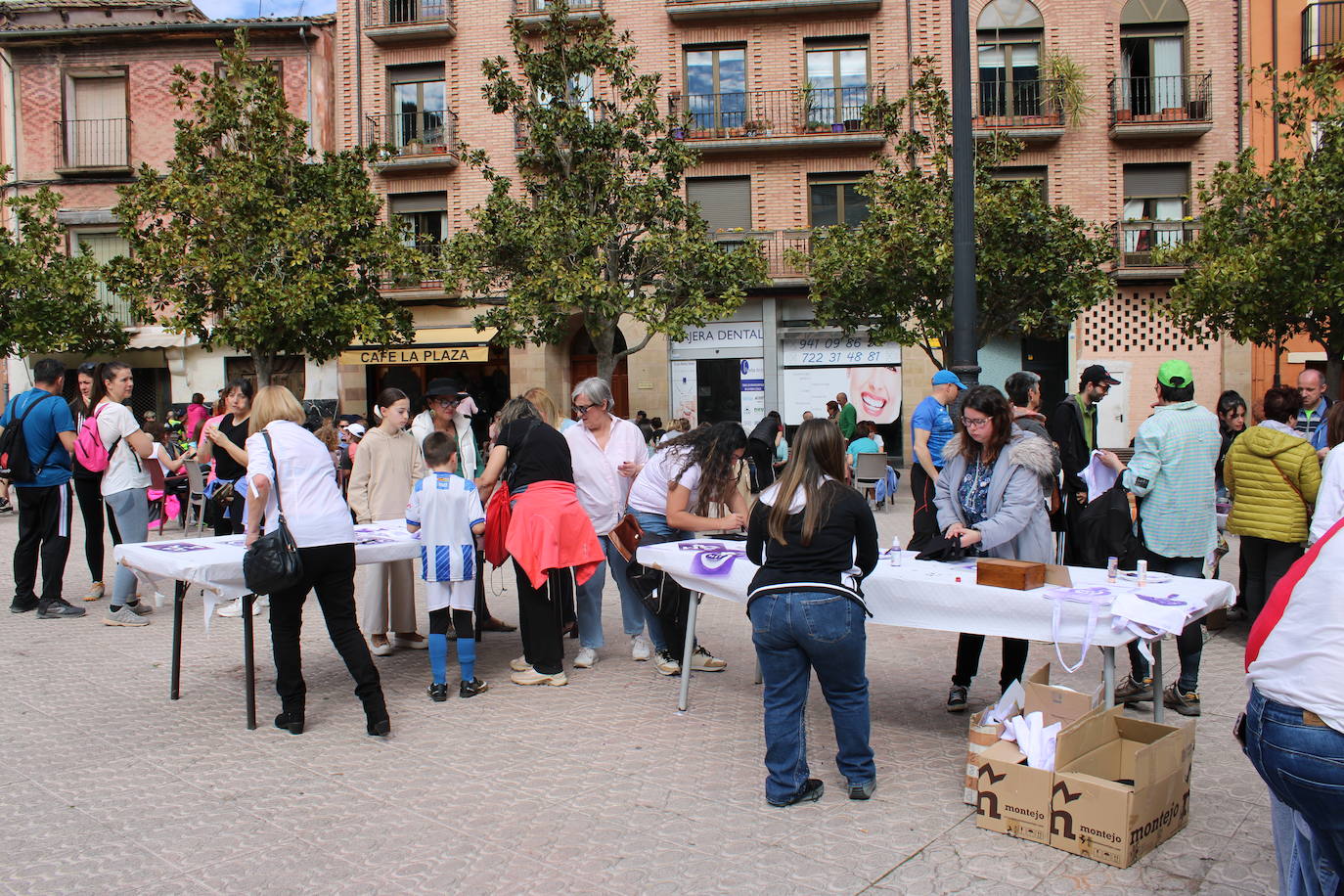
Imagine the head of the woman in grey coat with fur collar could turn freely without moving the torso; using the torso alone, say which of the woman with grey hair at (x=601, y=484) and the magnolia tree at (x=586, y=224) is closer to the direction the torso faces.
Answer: the woman with grey hair

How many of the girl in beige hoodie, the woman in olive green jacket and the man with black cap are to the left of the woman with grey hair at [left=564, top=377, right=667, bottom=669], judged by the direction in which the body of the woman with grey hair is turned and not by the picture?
2

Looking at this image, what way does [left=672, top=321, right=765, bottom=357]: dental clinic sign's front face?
toward the camera

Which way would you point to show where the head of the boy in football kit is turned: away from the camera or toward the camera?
away from the camera

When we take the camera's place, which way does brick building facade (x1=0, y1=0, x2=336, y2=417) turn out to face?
facing the viewer

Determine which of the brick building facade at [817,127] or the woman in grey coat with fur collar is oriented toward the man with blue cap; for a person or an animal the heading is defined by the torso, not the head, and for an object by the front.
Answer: the brick building facade

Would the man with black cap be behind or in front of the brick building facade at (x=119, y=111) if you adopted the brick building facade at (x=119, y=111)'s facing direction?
in front

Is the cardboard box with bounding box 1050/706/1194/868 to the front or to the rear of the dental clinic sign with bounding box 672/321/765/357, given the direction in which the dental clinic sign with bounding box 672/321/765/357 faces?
to the front

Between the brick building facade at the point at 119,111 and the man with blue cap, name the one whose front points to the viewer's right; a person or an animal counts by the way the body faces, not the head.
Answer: the man with blue cap

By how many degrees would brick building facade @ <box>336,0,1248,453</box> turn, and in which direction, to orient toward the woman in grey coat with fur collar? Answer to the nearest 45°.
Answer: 0° — it already faces them
